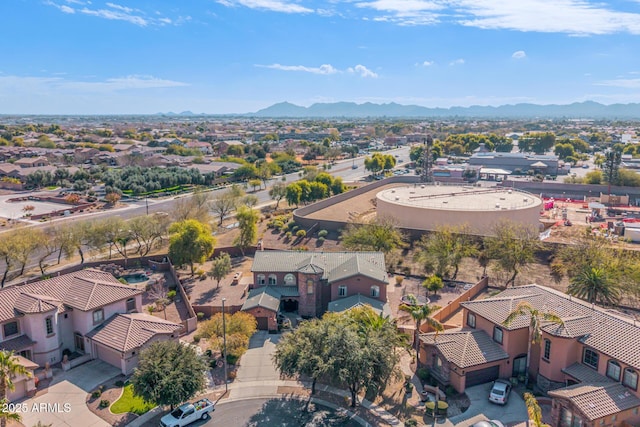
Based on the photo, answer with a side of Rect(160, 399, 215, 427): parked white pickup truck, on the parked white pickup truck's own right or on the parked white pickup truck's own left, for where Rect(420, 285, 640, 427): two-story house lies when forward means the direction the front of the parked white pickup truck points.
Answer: on the parked white pickup truck's own left

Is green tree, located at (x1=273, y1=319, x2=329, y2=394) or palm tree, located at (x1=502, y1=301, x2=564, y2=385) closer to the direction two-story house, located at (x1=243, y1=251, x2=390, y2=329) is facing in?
the green tree

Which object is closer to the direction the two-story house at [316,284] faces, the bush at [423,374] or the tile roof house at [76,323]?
the bush

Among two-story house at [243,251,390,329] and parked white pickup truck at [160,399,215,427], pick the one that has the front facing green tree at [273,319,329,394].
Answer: the two-story house

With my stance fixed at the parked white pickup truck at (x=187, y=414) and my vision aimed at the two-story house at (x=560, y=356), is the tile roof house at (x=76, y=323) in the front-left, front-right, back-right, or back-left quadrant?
back-left

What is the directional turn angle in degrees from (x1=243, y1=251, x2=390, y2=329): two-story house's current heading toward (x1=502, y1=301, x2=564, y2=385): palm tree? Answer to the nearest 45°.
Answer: approximately 45° to its left

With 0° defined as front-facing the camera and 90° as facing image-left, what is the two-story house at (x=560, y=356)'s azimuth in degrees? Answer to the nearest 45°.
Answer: approximately 45°

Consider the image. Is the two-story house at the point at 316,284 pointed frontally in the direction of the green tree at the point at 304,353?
yes

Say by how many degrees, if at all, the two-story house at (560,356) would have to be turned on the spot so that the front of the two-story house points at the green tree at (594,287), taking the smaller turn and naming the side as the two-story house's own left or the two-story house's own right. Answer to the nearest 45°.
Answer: approximately 135° to the two-story house's own right

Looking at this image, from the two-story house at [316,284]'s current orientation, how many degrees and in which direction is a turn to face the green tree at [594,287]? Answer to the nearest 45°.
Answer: approximately 90° to its left
